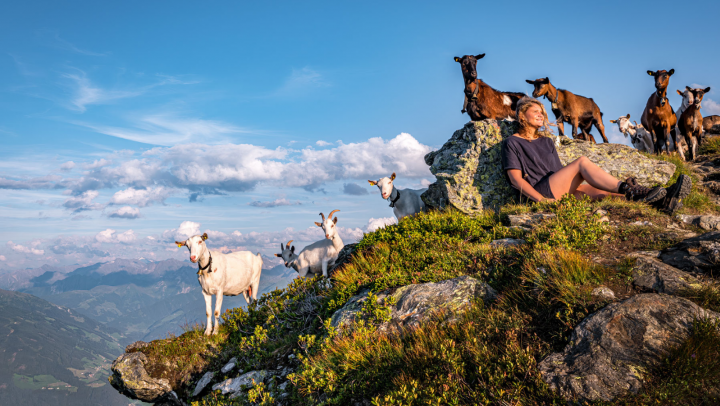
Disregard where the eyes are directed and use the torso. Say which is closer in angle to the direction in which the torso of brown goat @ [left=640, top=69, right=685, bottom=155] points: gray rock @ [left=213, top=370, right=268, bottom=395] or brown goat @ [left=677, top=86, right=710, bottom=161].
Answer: the gray rock

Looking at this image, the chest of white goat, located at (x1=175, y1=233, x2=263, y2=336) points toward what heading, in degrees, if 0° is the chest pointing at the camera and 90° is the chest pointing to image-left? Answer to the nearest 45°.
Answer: approximately 45°

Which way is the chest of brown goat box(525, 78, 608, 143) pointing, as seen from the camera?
to the viewer's left

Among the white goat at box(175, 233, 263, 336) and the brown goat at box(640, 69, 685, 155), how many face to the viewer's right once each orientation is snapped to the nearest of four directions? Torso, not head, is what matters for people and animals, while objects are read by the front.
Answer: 0

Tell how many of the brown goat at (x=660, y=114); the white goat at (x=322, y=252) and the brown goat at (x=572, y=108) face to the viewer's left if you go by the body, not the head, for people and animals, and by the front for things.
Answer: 1

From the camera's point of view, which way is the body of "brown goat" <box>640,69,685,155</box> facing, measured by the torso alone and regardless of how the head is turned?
toward the camera

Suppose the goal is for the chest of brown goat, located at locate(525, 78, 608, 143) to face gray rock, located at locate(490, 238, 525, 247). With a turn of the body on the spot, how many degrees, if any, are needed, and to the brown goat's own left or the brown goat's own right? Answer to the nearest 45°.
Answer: approximately 90° to the brown goat's own left

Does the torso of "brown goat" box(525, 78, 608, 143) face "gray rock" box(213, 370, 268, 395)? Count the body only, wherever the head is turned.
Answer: no

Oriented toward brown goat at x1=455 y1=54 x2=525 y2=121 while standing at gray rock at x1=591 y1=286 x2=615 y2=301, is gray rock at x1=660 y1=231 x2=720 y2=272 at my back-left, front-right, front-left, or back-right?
front-right

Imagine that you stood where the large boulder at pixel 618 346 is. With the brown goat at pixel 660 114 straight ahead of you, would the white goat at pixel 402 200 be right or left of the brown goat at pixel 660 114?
left

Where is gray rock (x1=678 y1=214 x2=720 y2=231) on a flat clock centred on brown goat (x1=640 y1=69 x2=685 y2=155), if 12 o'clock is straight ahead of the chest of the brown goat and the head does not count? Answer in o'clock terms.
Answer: The gray rock is roughly at 12 o'clock from the brown goat.

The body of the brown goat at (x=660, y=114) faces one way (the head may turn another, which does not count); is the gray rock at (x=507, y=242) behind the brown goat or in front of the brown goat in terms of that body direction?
in front

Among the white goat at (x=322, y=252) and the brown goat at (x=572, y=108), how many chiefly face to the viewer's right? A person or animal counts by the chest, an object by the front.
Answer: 1
